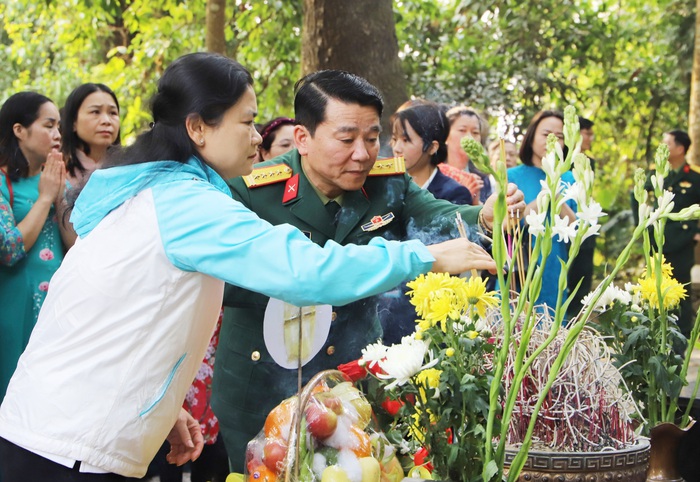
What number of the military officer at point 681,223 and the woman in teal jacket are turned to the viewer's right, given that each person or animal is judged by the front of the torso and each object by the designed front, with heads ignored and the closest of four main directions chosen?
1

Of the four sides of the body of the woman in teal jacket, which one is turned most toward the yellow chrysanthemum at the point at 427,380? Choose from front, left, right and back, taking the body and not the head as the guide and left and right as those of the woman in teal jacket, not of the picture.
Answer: front

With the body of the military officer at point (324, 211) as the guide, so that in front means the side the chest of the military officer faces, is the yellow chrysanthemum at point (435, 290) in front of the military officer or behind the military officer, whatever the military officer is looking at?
in front

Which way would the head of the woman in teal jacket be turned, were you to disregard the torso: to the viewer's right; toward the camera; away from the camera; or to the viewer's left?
to the viewer's right

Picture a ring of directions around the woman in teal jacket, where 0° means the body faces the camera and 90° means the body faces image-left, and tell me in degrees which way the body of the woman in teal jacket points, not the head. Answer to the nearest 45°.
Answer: approximately 270°

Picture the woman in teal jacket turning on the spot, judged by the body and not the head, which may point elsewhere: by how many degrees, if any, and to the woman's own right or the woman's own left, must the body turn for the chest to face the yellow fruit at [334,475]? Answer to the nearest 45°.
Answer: approximately 45° to the woman's own right

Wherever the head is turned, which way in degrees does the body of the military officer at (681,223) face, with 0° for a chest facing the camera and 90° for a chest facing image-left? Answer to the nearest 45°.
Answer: approximately 45°

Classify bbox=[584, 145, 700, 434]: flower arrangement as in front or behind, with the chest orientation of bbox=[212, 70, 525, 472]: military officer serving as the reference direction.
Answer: in front
